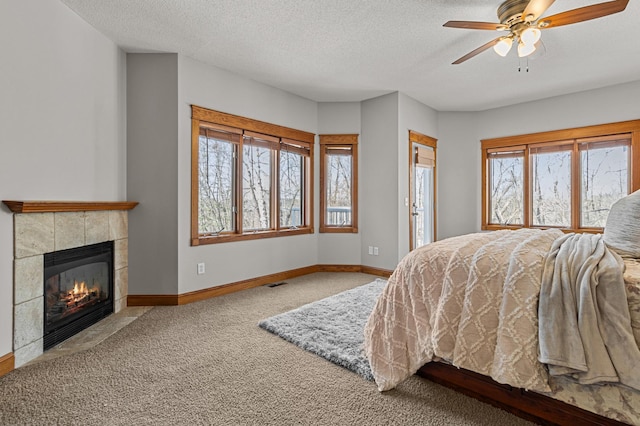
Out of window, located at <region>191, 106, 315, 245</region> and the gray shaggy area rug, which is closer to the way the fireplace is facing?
the gray shaggy area rug

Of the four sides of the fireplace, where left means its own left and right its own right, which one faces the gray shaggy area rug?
front

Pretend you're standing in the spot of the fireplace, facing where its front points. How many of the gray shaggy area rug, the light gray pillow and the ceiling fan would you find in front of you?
3

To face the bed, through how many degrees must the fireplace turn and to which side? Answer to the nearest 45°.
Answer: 0° — it already faces it

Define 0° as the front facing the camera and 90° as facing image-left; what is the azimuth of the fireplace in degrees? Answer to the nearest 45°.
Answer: approximately 315°

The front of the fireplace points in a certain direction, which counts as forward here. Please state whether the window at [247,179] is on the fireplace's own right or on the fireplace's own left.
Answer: on the fireplace's own left

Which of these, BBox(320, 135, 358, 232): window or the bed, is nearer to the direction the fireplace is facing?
the bed

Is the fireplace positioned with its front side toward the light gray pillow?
yes

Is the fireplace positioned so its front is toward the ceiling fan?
yes

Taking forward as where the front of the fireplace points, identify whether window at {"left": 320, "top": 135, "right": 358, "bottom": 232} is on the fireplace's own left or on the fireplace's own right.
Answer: on the fireplace's own left

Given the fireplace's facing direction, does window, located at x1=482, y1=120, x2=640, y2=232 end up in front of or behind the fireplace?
in front

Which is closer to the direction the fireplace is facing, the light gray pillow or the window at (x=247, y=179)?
the light gray pillow
